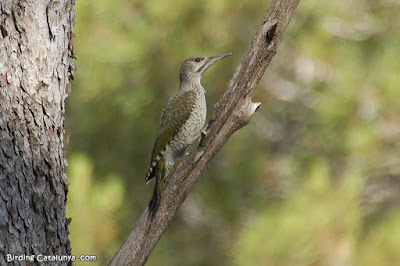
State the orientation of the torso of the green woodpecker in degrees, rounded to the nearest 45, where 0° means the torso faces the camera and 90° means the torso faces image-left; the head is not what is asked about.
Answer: approximately 270°

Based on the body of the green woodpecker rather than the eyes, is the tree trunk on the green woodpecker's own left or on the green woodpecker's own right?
on the green woodpecker's own right
